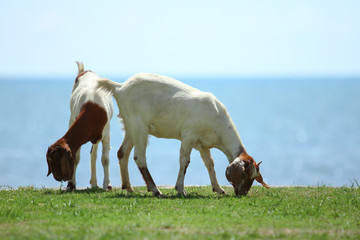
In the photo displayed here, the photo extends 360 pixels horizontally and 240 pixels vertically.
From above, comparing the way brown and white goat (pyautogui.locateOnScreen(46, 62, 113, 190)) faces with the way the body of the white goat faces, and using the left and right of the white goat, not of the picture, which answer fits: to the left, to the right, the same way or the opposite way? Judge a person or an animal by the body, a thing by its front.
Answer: to the right

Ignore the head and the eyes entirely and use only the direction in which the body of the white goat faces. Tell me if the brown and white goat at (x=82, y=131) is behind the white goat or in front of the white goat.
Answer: behind

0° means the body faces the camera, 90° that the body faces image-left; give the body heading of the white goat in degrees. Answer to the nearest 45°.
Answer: approximately 270°

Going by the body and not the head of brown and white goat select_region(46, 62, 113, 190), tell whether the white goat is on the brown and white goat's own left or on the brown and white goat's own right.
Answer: on the brown and white goat's own left

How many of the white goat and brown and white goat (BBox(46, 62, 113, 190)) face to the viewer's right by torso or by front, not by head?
1

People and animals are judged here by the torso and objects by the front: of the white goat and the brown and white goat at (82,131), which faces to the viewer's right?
the white goat

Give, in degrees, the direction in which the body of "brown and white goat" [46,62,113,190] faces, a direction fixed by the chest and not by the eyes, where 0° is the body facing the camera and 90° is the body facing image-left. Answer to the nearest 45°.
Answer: approximately 0°
